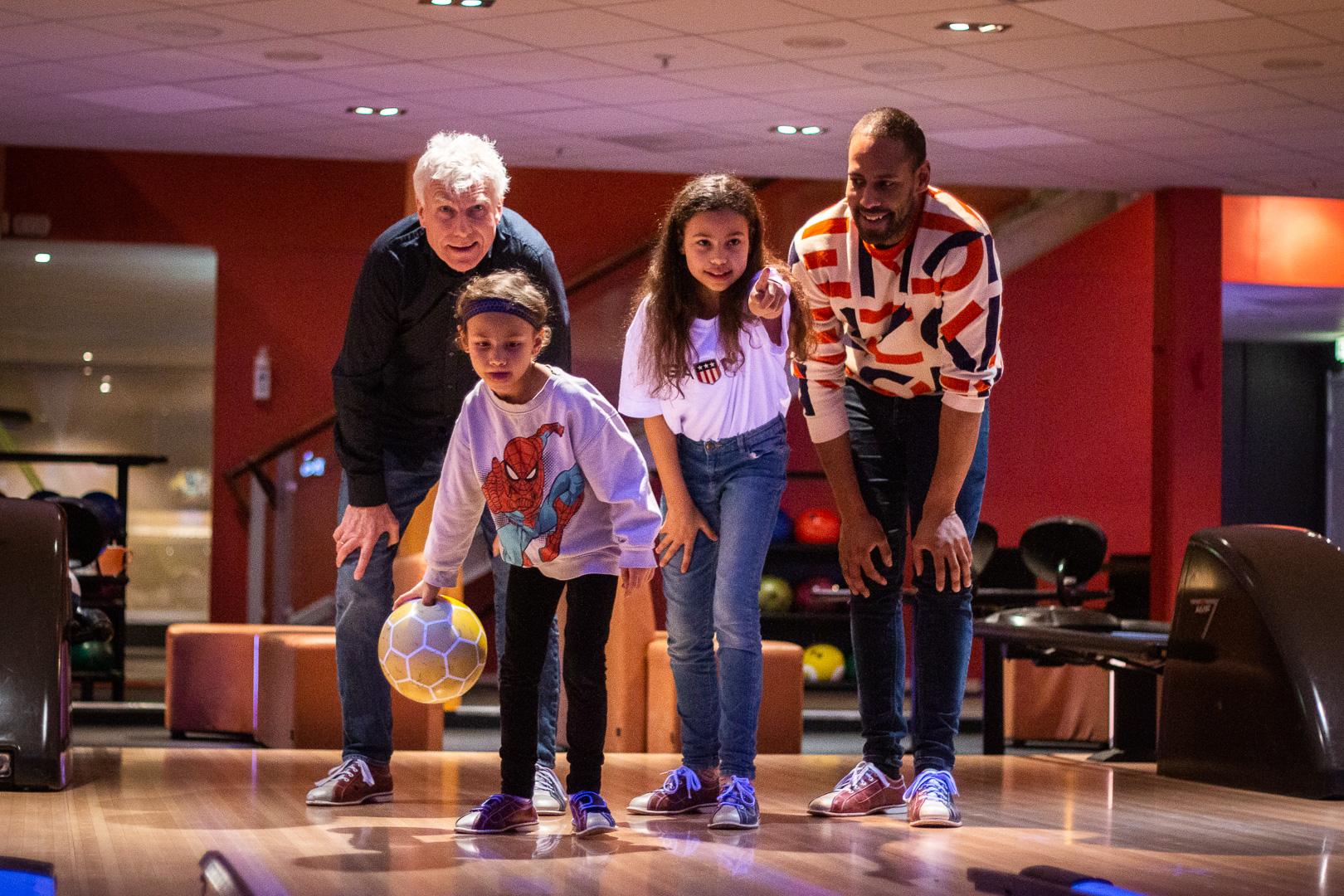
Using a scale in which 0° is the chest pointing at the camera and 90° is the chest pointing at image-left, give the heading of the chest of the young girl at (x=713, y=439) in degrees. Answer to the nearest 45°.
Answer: approximately 0°

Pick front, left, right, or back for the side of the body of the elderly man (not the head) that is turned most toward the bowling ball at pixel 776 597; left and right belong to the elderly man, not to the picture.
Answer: back

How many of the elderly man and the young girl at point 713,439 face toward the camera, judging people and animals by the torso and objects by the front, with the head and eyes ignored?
2

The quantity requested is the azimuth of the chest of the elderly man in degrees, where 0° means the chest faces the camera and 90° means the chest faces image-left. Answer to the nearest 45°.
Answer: approximately 0°

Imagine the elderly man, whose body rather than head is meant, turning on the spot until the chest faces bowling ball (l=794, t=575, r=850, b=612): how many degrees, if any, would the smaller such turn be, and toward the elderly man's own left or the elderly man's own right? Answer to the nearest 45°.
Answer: approximately 180°

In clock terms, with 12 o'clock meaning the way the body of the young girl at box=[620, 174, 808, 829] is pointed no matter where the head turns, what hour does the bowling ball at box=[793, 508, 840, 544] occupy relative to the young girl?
The bowling ball is roughly at 6 o'clock from the young girl.

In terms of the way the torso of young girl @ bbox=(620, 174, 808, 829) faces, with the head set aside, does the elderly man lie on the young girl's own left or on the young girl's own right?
on the young girl's own right

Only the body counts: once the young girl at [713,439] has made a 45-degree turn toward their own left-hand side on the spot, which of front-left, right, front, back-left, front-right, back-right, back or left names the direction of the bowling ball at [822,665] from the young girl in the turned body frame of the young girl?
back-left

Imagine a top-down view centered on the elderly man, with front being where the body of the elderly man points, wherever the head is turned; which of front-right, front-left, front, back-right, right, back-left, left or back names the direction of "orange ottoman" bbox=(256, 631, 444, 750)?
back
